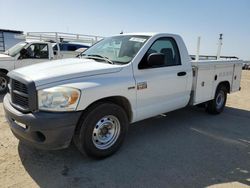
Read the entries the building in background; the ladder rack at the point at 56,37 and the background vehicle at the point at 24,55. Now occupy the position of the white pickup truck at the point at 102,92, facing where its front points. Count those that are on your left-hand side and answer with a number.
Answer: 0

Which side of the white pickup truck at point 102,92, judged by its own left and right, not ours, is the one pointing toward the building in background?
right

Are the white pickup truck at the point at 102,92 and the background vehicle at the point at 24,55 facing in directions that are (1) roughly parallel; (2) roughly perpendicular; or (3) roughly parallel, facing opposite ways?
roughly parallel

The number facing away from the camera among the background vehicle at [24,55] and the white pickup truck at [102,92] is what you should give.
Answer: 0

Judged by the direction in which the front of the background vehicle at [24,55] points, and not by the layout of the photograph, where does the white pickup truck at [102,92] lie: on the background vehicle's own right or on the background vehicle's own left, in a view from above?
on the background vehicle's own left

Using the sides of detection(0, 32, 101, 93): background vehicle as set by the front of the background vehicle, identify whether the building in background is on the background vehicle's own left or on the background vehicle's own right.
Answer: on the background vehicle's own right

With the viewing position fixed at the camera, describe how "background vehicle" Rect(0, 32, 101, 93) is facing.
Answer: facing the viewer and to the left of the viewer

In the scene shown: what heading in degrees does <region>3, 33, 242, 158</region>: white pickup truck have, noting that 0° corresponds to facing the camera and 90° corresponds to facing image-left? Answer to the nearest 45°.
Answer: approximately 45°

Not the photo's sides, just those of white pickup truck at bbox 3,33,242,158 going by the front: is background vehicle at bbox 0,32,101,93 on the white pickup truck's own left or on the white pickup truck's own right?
on the white pickup truck's own right

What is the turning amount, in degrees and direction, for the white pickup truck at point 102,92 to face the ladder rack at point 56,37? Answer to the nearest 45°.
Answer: approximately 135° to its right
